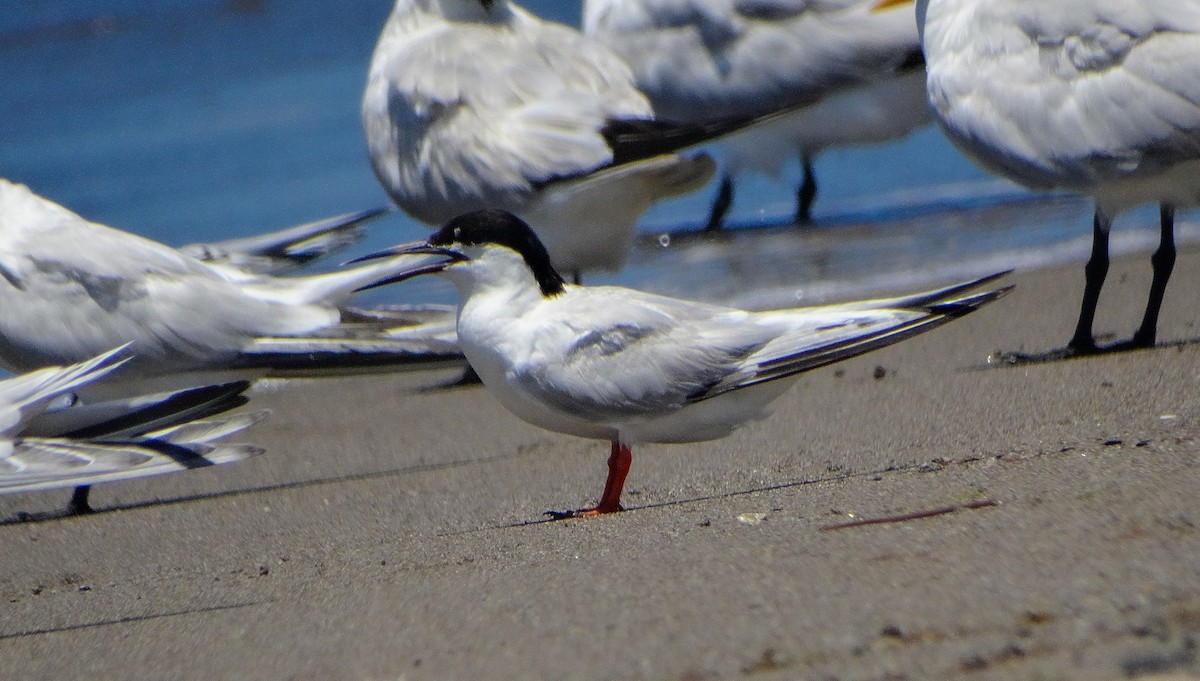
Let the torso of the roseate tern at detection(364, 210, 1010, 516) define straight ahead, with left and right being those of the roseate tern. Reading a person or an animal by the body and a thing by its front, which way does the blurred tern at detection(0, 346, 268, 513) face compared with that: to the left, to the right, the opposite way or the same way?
the same way

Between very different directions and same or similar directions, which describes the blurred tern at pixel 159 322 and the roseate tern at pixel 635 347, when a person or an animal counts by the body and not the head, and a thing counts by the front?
same or similar directions

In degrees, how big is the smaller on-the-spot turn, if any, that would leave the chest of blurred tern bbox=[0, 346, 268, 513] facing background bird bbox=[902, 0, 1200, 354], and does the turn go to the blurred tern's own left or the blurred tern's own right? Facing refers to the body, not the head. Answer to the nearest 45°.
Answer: approximately 180°

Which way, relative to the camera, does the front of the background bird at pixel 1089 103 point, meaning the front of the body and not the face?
to the viewer's left

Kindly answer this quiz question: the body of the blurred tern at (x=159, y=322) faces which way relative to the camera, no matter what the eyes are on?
to the viewer's left

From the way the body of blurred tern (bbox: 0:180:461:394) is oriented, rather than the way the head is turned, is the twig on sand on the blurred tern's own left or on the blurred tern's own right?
on the blurred tern's own left

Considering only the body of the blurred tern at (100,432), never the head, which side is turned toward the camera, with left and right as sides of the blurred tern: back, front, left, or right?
left

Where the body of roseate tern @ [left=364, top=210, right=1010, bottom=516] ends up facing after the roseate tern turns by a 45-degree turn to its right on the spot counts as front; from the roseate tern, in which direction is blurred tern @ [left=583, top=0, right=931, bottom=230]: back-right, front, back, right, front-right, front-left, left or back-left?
front-right

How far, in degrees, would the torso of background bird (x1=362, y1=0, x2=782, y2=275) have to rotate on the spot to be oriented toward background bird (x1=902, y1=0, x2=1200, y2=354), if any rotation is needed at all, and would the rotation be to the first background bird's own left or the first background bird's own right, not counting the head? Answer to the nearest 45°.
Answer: approximately 135° to the first background bird's own left

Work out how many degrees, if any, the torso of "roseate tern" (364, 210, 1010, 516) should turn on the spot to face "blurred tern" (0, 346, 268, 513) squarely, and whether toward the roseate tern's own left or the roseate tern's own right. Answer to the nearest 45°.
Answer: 0° — it already faces it

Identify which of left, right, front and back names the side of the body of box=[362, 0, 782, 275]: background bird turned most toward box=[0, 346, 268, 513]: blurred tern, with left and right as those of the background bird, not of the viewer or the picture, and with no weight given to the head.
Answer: left

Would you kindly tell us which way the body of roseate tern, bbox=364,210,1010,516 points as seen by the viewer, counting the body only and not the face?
to the viewer's left

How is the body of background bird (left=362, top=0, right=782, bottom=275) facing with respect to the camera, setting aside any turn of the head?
to the viewer's left

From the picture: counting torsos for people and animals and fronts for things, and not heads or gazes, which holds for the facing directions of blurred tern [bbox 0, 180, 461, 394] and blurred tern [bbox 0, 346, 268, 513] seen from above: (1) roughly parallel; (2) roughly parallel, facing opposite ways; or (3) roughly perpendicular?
roughly parallel

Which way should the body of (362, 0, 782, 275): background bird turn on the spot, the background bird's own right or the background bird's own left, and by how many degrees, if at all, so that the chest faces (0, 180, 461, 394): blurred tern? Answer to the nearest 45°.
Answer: approximately 45° to the background bird's own left
